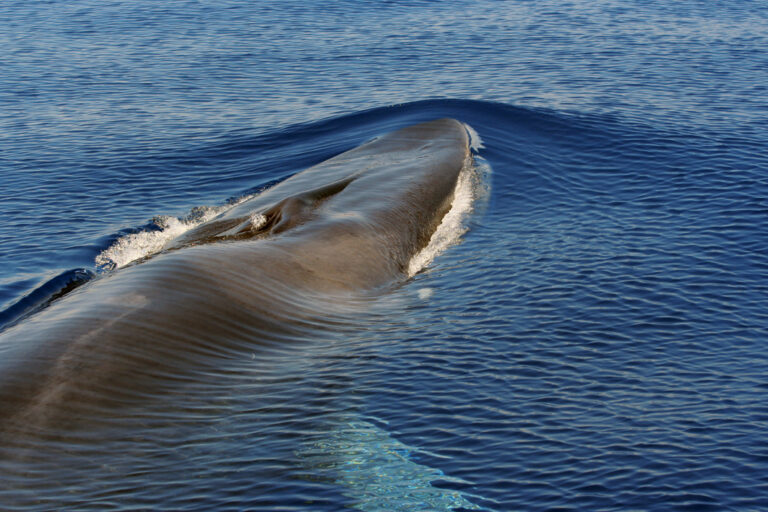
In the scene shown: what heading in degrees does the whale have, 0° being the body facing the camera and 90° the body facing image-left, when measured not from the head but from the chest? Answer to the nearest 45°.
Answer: approximately 225°
